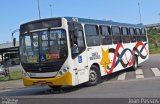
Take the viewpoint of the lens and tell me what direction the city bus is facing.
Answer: facing the viewer and to the left of the viewer
